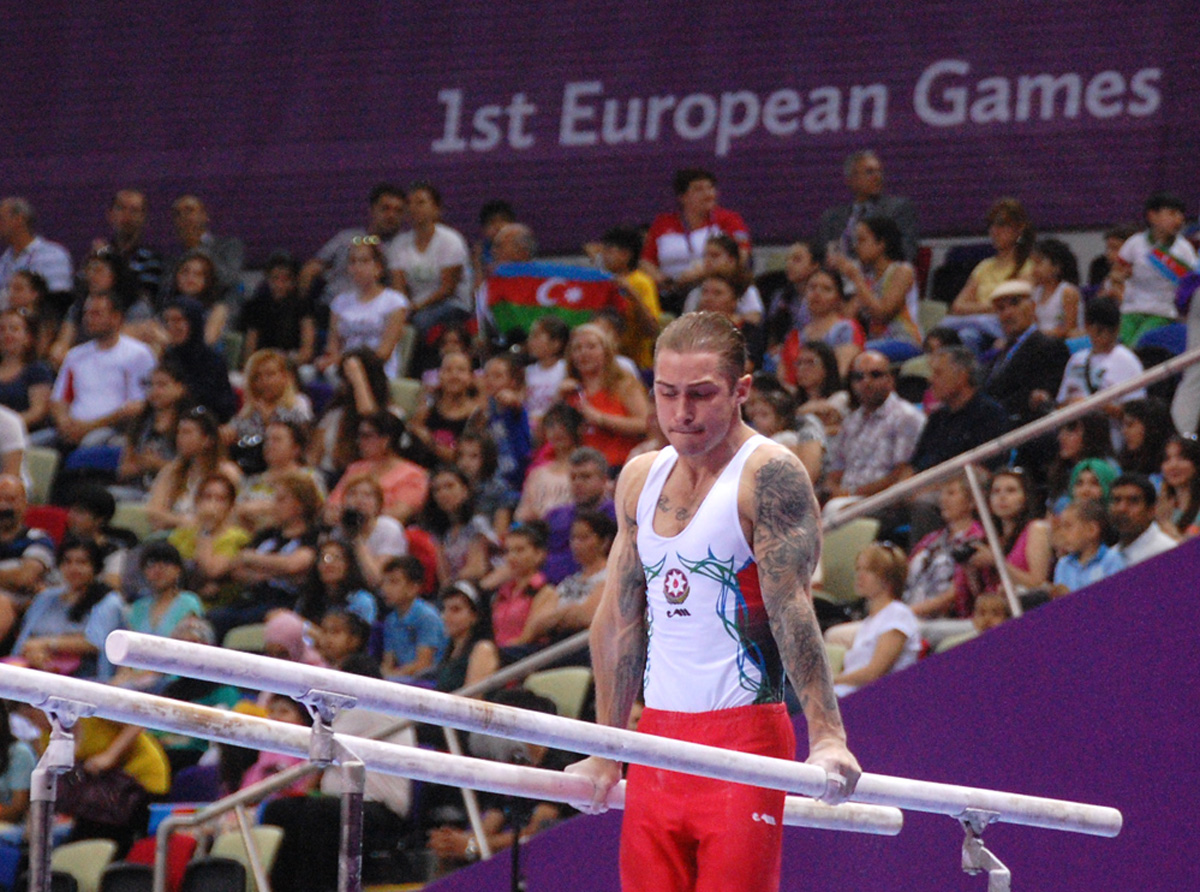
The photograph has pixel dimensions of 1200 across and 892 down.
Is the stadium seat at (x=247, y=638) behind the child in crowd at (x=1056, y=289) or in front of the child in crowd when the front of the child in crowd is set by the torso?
in front

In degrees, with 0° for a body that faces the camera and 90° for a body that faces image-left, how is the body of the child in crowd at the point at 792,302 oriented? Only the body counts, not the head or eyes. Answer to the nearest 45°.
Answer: approximately 45°

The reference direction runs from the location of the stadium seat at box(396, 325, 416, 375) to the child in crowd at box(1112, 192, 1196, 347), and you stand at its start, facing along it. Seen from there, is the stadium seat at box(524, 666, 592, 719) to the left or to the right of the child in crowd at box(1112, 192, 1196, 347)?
right

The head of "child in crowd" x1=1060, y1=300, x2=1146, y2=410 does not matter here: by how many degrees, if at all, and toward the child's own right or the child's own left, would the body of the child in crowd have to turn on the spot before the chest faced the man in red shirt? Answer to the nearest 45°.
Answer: approximately 90° to the child's own right

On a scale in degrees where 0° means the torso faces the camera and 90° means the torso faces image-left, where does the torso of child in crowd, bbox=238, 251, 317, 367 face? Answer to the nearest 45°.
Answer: approximately 0°

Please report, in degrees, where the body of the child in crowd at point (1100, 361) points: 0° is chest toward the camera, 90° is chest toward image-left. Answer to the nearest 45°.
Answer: approximately 45°

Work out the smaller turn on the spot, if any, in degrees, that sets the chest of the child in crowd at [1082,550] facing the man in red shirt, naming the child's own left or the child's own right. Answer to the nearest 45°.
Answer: approximately 90° to the child's own right

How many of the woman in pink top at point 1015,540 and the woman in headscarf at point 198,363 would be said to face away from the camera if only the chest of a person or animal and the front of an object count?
0

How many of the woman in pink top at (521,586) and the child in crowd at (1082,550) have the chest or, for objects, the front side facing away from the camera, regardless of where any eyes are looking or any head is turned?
0

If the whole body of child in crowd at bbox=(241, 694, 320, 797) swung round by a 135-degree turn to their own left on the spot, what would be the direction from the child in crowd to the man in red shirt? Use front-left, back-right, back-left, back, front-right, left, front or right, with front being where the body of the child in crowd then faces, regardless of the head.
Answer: front-left

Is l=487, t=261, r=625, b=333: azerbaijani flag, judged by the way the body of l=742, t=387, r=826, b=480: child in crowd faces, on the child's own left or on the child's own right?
on the child's own right
